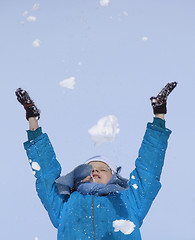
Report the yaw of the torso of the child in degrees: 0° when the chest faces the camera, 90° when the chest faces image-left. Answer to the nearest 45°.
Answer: approximately 0°
